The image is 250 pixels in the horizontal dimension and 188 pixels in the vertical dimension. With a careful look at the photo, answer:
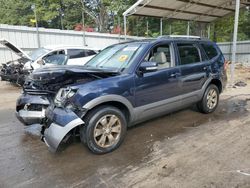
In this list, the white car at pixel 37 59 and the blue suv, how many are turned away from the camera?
0

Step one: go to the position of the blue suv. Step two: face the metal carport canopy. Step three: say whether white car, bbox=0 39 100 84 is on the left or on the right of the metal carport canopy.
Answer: left

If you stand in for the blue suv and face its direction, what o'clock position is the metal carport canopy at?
The metal carport canopy is roughly at 5 o'clock from the blue suv.

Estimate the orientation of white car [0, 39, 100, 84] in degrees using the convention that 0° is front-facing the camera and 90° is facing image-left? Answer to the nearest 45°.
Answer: approximately 45°

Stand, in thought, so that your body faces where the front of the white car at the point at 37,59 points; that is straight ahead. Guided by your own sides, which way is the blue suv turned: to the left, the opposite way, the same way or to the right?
the same way

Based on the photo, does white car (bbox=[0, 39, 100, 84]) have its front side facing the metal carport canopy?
no

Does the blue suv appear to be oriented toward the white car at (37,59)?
no

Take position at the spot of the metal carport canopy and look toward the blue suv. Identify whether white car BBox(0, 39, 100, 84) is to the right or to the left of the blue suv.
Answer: right

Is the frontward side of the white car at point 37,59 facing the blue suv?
no

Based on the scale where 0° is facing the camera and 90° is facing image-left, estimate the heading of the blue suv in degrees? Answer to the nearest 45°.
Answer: approximately 45°
